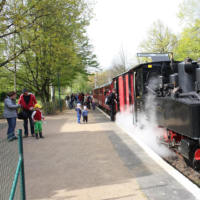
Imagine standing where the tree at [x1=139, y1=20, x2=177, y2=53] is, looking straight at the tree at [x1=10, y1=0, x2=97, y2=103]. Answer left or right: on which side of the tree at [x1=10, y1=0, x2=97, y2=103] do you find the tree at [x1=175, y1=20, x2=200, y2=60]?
left

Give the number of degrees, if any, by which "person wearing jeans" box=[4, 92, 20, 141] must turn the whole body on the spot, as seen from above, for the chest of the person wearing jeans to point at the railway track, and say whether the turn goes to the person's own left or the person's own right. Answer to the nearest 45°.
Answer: approximately 45° to the person's own right

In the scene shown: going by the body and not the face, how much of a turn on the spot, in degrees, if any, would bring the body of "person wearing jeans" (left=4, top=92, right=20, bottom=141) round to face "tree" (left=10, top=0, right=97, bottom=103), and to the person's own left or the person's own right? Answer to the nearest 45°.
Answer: approximately 90° to the person's own left

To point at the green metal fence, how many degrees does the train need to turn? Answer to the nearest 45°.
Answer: approximately 90° to its right

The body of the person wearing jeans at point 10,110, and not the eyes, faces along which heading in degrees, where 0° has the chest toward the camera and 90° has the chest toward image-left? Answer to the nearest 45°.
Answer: approximately 270°

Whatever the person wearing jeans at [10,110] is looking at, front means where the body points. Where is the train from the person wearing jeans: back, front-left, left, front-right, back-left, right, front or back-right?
front-right

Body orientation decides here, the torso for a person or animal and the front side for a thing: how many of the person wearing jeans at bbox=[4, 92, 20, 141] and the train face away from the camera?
0

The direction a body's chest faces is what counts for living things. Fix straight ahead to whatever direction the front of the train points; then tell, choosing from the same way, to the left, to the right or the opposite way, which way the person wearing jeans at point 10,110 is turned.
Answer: to the left

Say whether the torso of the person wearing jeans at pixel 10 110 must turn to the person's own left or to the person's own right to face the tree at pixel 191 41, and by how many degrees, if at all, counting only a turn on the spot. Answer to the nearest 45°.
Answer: approximately 45° to the person's own left

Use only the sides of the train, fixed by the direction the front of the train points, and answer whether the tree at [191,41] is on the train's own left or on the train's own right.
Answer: on the train's own left

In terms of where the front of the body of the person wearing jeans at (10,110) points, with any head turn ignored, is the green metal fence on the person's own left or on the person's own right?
on the person's own right

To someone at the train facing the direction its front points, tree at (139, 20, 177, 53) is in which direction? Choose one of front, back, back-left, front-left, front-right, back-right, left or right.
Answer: back-left

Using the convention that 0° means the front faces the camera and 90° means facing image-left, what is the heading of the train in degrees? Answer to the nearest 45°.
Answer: approximately 315°
